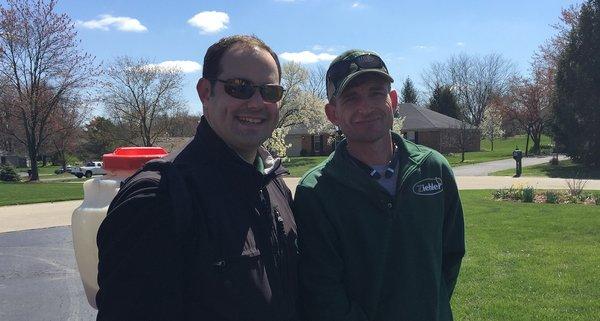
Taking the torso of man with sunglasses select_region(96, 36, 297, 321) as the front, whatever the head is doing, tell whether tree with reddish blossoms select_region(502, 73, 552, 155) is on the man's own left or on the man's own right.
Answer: on the man's own left

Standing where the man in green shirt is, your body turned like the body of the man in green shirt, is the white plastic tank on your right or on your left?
on your right

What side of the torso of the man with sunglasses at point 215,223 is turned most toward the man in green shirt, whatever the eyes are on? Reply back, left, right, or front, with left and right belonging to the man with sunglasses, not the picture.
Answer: left

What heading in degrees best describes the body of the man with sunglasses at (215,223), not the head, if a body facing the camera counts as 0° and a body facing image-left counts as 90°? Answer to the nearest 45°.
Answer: approximately 315°

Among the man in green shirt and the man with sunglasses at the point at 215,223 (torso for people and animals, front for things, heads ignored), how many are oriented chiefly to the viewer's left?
0

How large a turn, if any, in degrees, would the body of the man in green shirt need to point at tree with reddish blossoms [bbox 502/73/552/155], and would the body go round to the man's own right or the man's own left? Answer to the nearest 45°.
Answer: approximately 180°

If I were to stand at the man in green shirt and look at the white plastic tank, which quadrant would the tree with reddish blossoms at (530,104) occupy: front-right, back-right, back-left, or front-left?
back-right

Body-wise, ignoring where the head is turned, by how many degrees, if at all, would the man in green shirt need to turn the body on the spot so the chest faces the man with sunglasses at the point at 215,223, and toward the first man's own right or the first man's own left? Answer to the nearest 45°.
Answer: approximately 45° to the first man's own right
